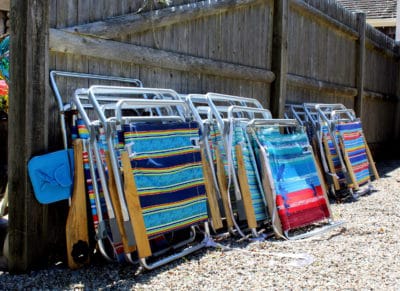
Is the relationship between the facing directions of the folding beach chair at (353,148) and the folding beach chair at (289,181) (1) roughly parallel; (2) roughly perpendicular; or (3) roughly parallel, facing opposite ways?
roughly parallel

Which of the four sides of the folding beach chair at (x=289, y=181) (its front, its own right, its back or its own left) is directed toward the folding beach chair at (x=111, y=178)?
right

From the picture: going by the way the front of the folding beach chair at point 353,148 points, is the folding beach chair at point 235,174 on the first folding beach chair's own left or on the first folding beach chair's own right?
on the first folding beach chair's own right

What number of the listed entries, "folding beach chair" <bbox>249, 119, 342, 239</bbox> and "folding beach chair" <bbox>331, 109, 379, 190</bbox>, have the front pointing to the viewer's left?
0

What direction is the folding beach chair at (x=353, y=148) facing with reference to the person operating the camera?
facing the viewer and to the right of the viewer

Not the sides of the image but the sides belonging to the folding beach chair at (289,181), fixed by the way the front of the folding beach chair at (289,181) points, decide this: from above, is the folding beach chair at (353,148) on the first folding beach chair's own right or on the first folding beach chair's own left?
on the first folding beach chair's own left

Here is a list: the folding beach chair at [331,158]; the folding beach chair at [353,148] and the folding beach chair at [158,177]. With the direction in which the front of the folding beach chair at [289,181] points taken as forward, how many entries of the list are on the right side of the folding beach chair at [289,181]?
1

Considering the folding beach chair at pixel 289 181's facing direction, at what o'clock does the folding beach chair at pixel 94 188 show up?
the folding beach chair at pixel 94 188 is roughly at 3 o'clock from the folding beach chair at pixel 289 181.

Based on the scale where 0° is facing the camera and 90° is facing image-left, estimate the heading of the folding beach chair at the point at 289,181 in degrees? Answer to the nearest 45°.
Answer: approximately 315°

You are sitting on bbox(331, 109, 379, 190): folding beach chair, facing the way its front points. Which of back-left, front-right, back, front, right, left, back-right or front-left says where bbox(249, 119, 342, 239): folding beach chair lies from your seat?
front-right

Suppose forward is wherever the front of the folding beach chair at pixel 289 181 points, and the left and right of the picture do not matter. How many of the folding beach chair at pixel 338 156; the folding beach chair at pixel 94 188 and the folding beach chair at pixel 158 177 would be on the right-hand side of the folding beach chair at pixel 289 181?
2
